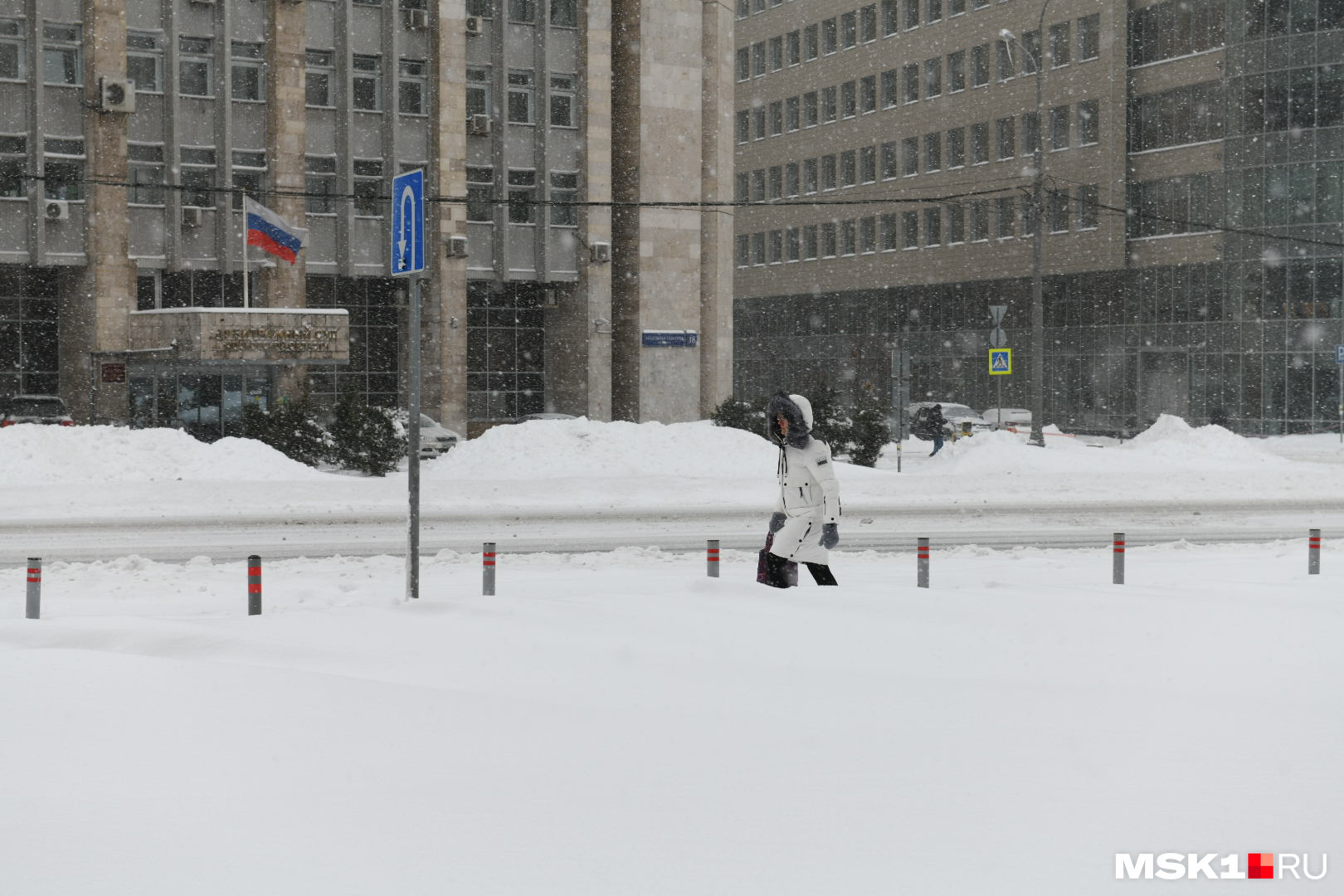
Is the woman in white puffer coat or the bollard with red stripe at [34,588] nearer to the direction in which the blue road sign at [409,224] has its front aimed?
the bollard with red stripe

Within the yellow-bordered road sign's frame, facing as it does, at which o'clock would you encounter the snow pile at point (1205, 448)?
The snow pile is roughly at 10 o'clock from the yellow-bordered road sign.

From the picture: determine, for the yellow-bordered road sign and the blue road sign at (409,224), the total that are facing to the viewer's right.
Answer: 0

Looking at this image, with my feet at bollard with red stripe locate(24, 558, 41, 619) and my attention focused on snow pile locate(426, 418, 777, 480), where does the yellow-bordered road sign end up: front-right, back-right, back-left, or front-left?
front-right

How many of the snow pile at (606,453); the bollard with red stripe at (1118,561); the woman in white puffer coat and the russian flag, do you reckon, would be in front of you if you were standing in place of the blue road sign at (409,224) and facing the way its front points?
0

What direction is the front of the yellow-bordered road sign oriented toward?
toward the camera

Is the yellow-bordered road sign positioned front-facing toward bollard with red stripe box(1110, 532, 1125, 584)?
yes

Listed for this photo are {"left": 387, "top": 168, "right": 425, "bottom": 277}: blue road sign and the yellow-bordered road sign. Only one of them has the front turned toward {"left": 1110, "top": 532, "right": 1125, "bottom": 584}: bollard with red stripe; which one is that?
the yellow-bordered road sign

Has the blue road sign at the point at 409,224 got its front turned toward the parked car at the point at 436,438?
no

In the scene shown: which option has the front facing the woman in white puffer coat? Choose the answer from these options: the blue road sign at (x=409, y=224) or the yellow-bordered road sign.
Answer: the yellow-bordered road sign

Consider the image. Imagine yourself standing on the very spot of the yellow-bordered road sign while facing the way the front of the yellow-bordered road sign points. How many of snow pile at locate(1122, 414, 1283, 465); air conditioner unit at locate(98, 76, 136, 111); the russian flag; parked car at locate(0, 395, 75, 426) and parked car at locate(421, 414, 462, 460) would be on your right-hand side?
4

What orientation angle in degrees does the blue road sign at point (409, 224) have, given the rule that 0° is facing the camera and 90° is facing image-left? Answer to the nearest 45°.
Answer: approximately 45°

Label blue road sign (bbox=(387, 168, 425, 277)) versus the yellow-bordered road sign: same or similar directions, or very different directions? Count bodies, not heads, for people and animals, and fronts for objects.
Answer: same or similar directions

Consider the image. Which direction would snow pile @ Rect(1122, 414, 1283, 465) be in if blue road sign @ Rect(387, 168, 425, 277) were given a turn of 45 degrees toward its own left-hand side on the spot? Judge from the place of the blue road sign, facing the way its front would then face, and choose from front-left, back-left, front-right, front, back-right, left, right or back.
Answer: back-left

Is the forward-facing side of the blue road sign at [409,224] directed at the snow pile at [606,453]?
no

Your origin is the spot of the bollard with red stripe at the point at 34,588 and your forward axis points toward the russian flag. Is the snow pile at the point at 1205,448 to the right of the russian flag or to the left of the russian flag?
right

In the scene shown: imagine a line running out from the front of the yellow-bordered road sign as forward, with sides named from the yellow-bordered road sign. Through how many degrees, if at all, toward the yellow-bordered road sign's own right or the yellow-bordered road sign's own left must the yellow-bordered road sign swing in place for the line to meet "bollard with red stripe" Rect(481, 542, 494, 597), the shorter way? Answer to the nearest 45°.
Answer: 0° — it already faces it
